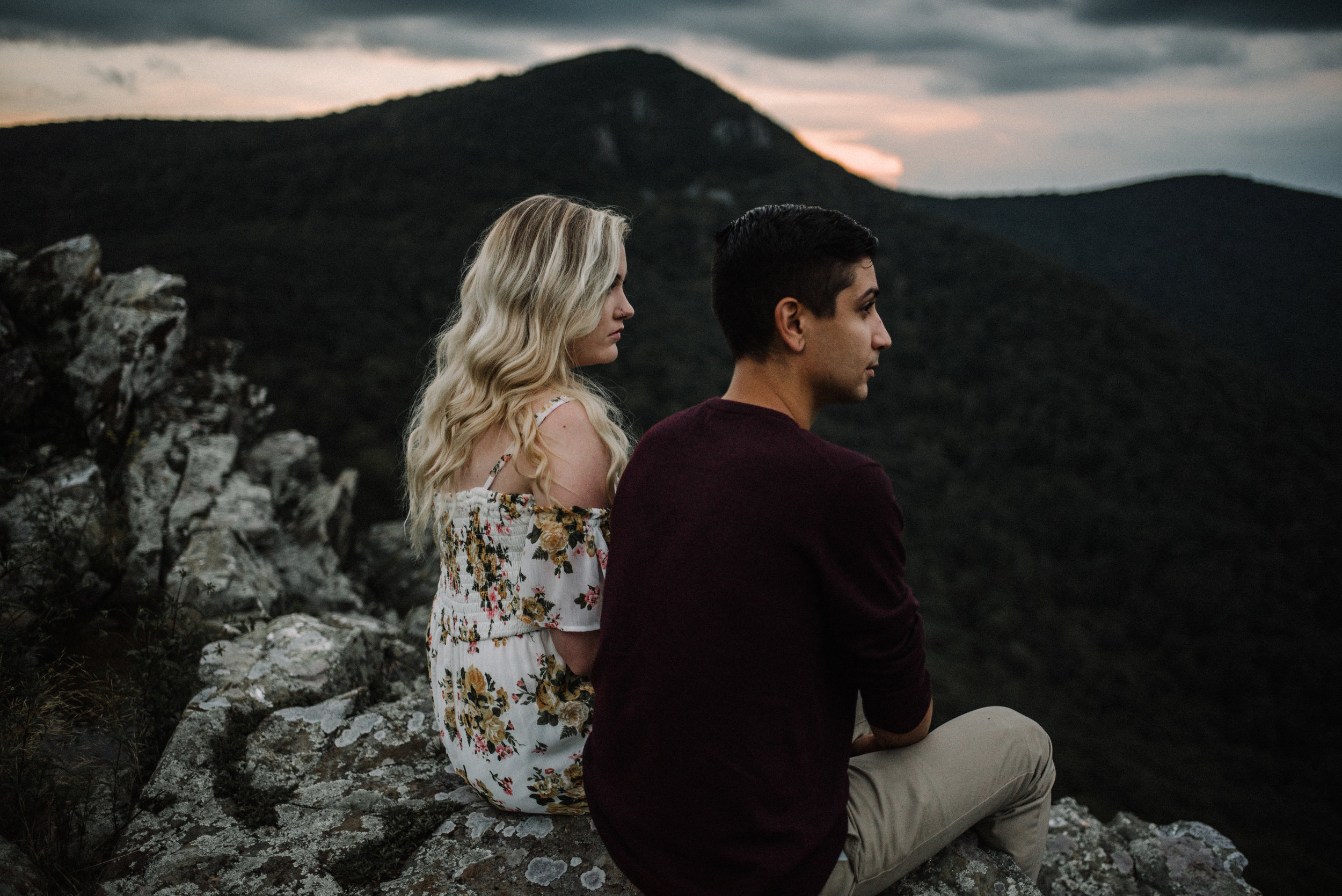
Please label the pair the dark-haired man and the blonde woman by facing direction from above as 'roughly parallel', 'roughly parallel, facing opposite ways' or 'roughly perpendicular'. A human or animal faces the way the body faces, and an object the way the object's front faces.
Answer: roughly parallel

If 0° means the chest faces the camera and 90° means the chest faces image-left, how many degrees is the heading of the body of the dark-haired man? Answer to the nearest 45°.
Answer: approximately 225°

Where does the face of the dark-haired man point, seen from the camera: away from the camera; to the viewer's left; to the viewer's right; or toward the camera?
to the viewer's right

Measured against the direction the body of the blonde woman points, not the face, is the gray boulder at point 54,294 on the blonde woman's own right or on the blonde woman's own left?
on the blonde woman's own left

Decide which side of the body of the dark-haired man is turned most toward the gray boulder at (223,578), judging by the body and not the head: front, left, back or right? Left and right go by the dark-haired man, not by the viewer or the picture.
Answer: left

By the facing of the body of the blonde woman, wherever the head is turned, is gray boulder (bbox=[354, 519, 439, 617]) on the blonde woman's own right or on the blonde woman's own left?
on the blonde woman's own left

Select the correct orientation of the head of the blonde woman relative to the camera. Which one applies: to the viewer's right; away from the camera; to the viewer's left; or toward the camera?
to the viewer's right

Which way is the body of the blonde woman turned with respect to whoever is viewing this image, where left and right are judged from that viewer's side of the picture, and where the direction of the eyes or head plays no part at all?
facing away from the viewer and to the right of the viewer

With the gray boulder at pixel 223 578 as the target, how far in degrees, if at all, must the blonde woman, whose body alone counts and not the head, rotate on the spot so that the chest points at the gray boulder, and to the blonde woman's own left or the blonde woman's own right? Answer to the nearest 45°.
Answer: approximately 90° to the blonde woman's own left

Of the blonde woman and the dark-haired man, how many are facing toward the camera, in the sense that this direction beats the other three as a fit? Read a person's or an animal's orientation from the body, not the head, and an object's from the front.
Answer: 0
